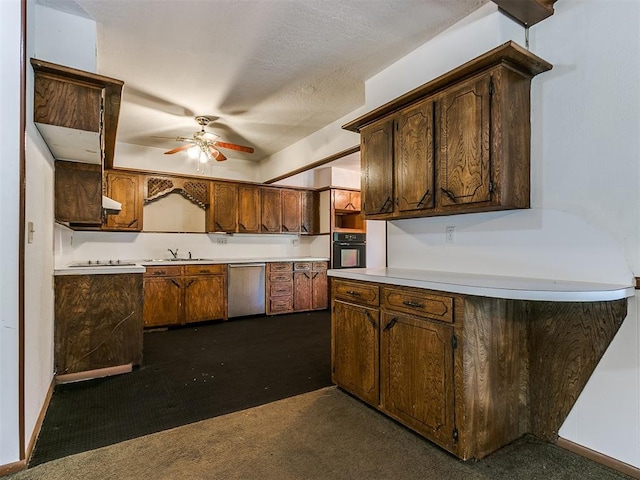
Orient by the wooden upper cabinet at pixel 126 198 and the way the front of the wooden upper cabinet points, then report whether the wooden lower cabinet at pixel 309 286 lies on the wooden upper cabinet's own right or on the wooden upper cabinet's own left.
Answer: on the wooden upper cabinet's own left

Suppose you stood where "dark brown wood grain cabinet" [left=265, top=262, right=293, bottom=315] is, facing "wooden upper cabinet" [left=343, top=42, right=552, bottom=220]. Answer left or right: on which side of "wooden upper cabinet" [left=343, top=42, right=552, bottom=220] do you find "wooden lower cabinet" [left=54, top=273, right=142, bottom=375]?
right

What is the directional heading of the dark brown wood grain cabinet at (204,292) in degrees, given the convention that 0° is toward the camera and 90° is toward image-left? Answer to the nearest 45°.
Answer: approximately 0°

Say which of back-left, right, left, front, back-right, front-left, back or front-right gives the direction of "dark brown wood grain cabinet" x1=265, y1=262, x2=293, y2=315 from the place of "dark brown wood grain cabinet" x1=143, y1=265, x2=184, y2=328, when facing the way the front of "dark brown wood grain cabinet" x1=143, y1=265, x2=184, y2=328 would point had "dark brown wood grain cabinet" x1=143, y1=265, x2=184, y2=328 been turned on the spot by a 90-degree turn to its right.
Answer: back

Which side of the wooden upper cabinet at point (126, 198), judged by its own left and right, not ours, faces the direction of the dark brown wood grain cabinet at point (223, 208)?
left

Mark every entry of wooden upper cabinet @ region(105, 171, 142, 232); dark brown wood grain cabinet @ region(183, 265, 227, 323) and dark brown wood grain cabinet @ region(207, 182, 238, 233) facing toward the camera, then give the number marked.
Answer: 3

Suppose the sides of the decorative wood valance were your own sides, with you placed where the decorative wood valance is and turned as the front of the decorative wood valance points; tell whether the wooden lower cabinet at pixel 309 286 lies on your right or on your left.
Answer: on your left

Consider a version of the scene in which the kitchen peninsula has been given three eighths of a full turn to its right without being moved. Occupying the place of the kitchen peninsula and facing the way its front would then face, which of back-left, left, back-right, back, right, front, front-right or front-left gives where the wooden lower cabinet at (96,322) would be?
left

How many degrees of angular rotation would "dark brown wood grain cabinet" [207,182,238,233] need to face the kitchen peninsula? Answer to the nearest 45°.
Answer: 0° — it already faces it
